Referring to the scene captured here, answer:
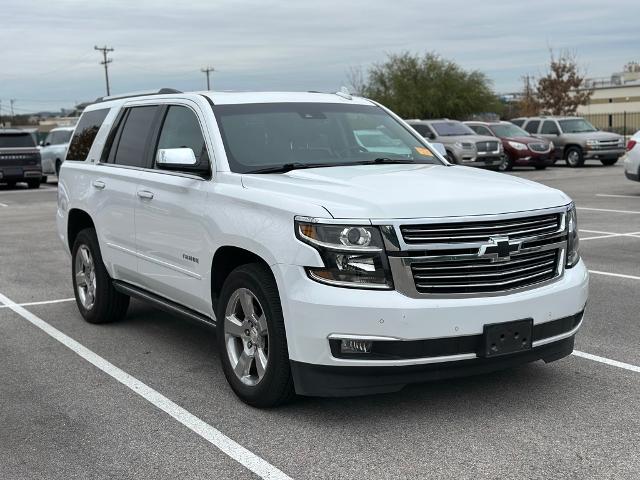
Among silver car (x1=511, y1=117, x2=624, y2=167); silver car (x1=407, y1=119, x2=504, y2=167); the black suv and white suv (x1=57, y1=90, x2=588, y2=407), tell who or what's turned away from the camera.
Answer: the black suv

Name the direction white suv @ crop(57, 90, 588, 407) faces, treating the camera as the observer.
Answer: facing the viewer and to the right of the viewer

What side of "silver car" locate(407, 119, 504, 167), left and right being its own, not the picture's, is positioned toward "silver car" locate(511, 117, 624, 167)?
left

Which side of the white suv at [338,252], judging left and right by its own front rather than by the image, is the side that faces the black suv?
back

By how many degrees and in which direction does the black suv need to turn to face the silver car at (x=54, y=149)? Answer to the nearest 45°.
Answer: approximately 45° to its right

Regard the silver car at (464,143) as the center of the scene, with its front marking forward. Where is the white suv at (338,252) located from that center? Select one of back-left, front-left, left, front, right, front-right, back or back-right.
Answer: front-right

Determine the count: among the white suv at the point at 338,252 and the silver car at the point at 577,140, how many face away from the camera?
0

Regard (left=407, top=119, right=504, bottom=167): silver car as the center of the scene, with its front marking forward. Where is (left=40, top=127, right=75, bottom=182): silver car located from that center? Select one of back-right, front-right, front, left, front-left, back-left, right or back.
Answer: back-right

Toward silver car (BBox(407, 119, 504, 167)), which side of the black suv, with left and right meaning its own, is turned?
right

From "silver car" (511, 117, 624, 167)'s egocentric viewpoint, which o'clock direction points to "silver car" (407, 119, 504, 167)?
"silver car" (407, 119, 504, 167) is roughly at 3 o'clock from "silver car" (511, 117, 624, 167).

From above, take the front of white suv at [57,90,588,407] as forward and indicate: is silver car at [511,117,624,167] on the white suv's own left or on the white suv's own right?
on the white suv's own left

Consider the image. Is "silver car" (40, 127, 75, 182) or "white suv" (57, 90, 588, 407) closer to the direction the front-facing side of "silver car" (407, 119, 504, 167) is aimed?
the white suv

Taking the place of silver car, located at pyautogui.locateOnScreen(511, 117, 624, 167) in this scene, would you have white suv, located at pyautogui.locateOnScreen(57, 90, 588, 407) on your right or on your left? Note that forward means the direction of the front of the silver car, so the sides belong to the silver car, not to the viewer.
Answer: on your right

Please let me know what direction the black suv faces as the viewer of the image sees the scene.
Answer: facing away from the viewer

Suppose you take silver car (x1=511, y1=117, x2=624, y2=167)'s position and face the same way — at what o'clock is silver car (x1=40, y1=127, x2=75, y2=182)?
silver car (x1=40, y1=127, x2=75, y2=182) is roughly at 4 o'clock from silver car (x1=511, y1=117, x2=624, y2=167).
